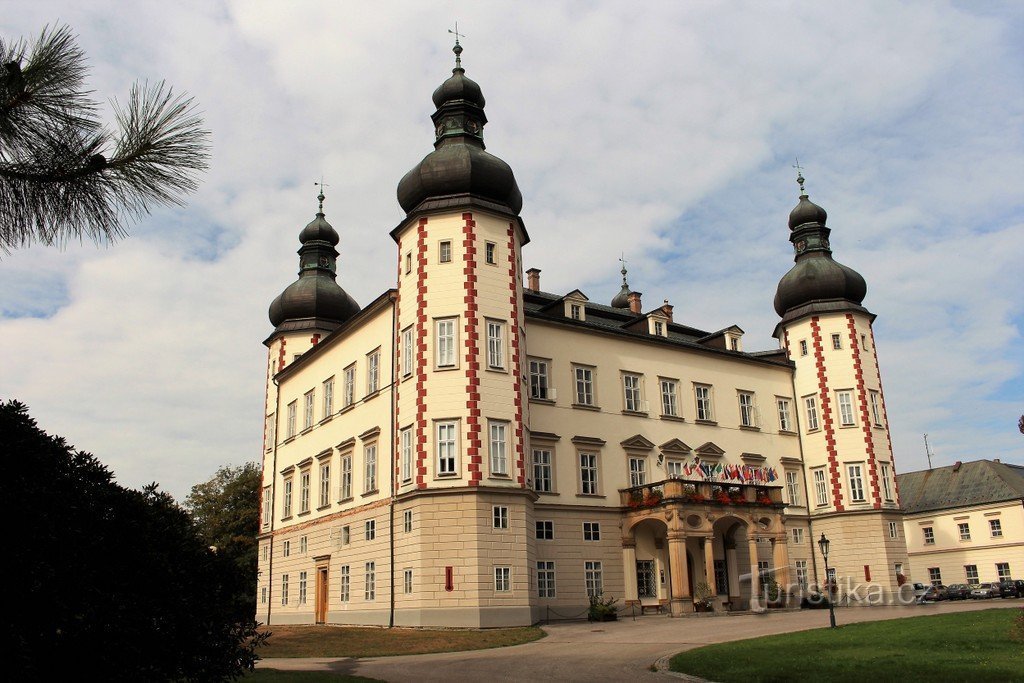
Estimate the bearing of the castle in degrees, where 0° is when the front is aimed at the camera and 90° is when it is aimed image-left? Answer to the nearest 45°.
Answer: approximately 315°

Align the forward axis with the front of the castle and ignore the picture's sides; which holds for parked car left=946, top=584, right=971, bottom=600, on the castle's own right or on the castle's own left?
on the castle's own left

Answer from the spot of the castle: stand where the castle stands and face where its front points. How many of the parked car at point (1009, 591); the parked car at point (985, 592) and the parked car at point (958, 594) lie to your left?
3

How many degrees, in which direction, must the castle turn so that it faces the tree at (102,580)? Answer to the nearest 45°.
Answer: approximately 45° to its right

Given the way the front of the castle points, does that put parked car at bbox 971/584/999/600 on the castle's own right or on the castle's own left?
on the castle's own left

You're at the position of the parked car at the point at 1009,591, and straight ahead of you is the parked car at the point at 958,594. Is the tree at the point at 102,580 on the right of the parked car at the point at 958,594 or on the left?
left

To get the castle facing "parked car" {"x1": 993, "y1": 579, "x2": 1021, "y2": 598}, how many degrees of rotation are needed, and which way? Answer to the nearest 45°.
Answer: approximately 90° to its left

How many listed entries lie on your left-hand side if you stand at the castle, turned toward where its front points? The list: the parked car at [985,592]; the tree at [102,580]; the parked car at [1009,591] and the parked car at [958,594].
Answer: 3
